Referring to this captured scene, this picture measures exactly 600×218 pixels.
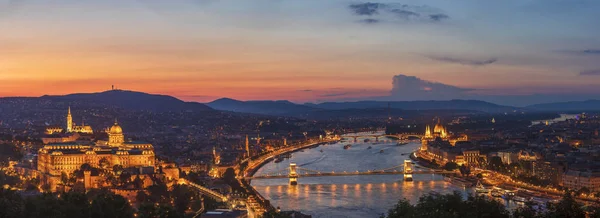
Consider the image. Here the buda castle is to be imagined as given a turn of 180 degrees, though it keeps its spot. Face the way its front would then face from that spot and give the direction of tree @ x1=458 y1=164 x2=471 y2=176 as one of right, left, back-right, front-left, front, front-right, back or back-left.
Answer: back-right

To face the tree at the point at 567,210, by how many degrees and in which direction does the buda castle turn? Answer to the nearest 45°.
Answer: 0° — it already faces it

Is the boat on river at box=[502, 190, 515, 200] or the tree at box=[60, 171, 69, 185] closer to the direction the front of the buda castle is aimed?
the boat on river

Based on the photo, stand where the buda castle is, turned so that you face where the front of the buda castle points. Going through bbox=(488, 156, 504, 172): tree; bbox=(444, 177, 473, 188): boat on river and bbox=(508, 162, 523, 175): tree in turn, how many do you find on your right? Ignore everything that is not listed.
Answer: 0

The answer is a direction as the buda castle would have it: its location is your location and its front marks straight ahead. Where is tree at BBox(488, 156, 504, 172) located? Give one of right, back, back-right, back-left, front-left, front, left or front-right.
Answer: front-left

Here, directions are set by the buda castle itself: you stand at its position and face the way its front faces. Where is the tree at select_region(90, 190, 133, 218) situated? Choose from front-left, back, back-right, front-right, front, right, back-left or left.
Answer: front-right

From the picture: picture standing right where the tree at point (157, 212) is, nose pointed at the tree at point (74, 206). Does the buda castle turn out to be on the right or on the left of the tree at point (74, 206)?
right

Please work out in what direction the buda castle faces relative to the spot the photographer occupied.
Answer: facing the viewer and to the right of the viewer

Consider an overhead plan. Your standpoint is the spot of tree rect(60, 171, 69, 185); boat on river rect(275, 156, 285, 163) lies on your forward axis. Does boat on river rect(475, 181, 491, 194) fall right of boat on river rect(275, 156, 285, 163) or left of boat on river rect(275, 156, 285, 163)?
right

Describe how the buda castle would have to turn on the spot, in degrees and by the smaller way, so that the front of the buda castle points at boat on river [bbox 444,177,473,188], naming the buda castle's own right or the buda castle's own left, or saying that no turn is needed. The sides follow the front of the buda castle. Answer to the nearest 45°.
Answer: approximately 45° to the buda castle's own left

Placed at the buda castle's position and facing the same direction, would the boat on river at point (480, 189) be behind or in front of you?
in front

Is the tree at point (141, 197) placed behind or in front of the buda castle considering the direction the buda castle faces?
in front
